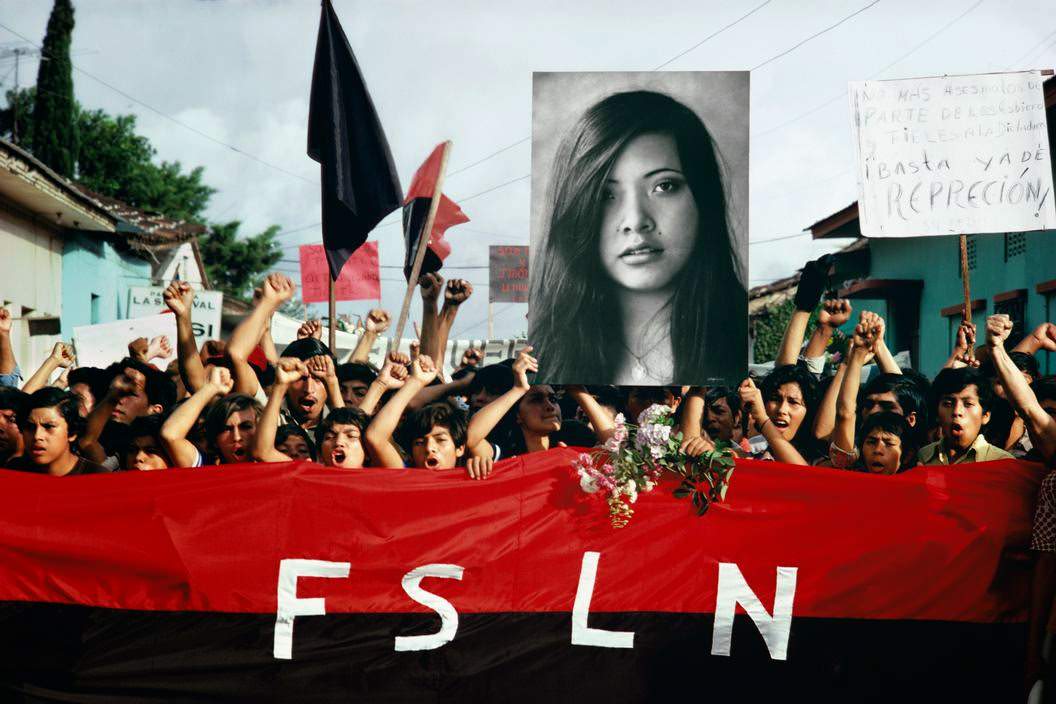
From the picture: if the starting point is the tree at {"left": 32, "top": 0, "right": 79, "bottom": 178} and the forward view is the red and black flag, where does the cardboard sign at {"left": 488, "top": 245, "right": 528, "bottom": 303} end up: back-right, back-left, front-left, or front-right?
front-left

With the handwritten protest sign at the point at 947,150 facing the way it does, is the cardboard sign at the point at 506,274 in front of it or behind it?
behind

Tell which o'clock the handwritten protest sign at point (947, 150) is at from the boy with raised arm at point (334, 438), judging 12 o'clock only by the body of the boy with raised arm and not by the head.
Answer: The handwritten protest sign is roughly at 9 o'clock from the boy with raised arm.

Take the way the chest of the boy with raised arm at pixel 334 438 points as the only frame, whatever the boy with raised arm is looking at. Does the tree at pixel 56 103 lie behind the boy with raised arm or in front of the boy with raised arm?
behind

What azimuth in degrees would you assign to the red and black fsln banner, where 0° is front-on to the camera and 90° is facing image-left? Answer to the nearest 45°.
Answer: approximately 0°

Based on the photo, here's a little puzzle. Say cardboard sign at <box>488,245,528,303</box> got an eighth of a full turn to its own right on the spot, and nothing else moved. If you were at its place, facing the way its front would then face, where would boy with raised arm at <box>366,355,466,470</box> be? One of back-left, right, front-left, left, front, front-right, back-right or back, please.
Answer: front-left

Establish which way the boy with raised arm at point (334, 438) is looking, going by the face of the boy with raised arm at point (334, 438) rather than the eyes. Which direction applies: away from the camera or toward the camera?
toward the camera

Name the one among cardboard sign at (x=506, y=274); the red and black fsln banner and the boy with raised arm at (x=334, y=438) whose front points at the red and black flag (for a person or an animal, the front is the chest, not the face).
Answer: the cardboard sign

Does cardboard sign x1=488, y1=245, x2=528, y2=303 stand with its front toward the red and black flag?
yes

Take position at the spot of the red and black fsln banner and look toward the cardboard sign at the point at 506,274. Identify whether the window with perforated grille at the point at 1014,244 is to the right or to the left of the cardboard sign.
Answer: right

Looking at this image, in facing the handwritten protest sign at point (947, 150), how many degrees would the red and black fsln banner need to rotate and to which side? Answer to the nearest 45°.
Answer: approximately 135° to its left

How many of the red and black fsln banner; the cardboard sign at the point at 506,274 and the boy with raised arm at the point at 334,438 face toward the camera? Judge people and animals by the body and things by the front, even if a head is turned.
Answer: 3

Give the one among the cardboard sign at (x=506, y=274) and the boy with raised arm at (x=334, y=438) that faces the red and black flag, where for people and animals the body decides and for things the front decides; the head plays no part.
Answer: the cardboard sign

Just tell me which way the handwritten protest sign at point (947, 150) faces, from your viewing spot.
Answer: facing the viewer

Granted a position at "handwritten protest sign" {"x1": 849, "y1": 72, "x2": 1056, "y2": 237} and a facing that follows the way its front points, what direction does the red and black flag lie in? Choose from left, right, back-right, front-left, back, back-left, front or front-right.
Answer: right

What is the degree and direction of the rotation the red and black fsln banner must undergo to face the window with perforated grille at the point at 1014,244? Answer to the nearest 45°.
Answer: approximately 135° to its left

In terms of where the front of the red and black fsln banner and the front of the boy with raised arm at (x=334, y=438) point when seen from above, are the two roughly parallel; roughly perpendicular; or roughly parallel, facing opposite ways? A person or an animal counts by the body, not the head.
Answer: roughly parallel
